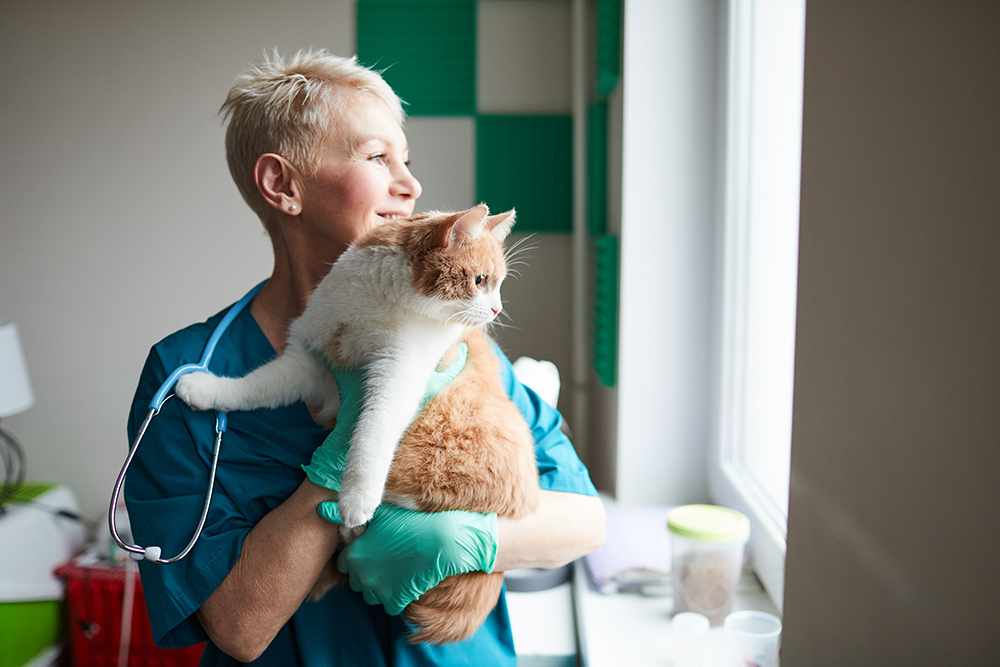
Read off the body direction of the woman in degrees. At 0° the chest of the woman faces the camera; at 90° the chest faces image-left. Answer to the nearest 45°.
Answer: approximately 315°

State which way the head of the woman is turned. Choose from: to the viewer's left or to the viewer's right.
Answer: to the viewer's right

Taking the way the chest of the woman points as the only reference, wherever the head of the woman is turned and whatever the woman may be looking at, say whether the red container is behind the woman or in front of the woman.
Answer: behind

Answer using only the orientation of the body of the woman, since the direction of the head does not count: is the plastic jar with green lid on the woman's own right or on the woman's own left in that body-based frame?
on the woman's own left

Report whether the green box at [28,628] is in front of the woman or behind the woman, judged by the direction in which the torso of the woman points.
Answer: behind
